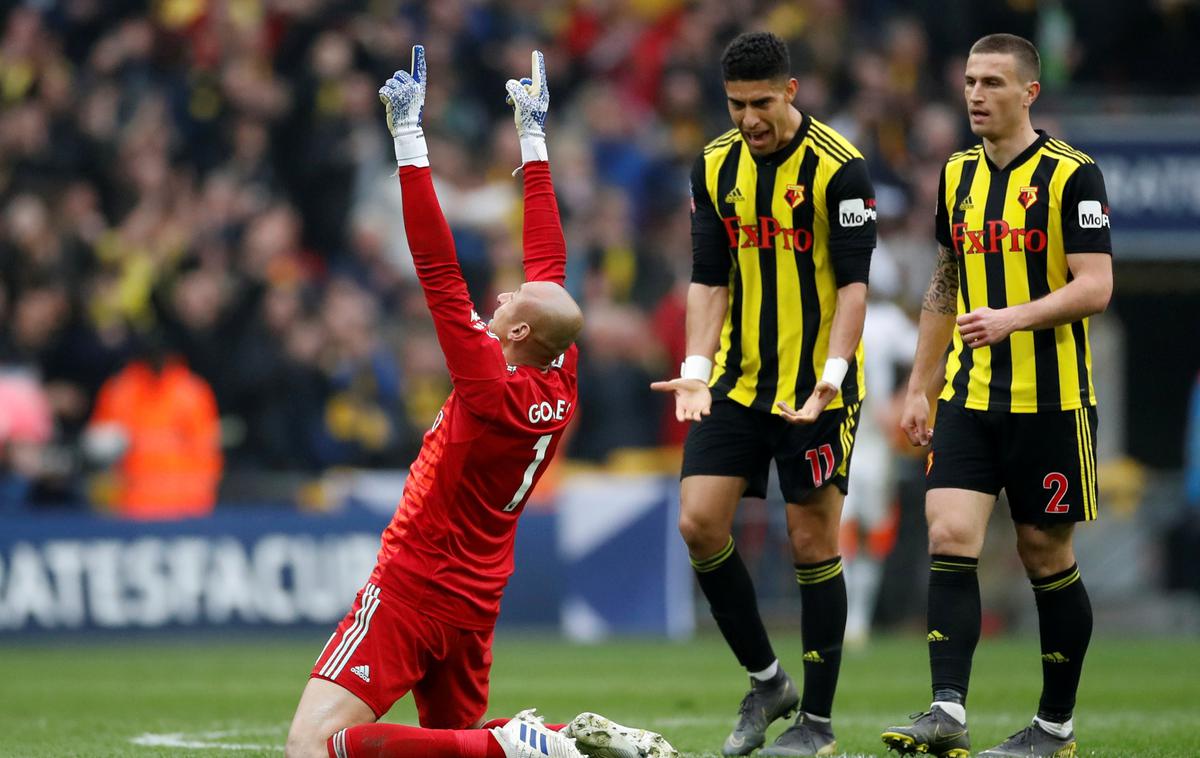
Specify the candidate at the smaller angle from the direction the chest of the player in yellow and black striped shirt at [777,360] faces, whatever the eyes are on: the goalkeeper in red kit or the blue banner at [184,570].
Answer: the goalkeeper in red kit

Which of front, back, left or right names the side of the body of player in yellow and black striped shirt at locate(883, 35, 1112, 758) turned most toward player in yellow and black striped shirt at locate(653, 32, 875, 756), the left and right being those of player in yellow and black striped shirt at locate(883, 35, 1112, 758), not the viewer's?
right

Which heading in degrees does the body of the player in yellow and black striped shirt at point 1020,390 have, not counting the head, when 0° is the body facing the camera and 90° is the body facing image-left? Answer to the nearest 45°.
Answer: approximately 45°

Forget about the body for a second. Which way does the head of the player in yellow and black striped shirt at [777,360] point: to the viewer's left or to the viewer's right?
to the viewer's left

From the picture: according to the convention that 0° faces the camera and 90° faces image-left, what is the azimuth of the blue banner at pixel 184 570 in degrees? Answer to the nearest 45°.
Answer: approximately 0°

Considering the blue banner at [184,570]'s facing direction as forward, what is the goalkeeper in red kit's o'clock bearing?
The goalkeeper in red kit is roughly at 12 o'clock from the blue banner.

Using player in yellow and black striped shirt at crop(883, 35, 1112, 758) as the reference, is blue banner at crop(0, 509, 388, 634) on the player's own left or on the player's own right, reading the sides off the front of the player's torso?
on the player's own right

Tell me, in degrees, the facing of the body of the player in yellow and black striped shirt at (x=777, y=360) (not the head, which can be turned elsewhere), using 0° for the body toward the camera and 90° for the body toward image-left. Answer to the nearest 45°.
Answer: approximately 45°

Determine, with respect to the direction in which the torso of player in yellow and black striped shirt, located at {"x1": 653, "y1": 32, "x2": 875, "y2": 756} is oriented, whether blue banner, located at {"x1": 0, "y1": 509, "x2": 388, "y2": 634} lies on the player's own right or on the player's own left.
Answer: on the player's own right
